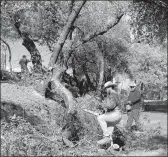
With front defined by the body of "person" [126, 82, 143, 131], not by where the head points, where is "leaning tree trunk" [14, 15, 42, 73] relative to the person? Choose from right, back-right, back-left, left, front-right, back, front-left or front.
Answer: right

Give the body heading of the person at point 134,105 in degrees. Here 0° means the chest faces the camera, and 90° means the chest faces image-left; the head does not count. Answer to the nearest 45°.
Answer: approximately 45°

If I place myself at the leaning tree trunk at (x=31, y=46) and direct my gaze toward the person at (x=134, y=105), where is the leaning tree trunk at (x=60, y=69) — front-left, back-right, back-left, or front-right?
front-right

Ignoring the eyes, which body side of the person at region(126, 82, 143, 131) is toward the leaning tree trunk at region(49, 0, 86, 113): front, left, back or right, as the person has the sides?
front
